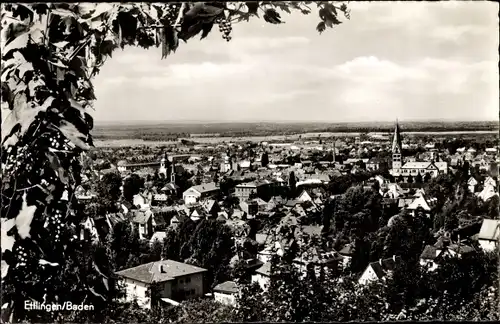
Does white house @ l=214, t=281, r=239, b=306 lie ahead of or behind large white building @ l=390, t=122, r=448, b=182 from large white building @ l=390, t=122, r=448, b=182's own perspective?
ahead

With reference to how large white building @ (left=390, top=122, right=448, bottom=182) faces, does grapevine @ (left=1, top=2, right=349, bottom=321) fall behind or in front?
in front
